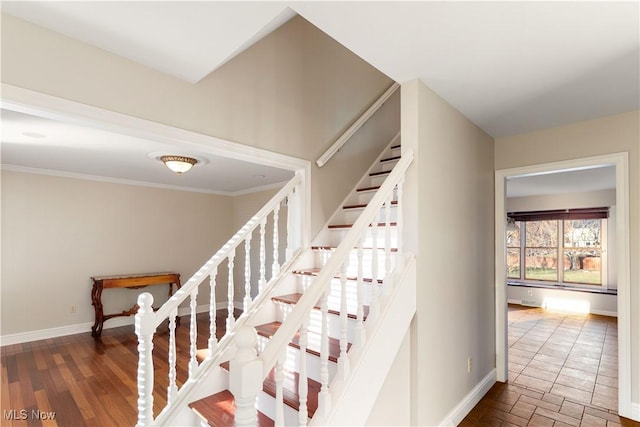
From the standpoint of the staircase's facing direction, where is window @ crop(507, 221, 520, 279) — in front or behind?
behind

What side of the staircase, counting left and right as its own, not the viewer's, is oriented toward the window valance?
back

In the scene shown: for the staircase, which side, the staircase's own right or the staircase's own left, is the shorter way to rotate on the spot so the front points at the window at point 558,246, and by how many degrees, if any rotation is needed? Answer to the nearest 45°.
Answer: approximately 180°

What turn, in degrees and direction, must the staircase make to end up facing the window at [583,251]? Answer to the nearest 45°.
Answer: approximately 180°

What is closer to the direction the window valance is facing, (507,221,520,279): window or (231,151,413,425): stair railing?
the stair railing

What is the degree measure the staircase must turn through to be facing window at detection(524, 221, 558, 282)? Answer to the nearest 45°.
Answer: approximately 180°

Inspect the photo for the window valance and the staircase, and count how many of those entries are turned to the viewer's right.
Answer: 0

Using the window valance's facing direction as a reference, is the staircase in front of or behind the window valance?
in front

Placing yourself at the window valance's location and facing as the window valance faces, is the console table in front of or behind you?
in front

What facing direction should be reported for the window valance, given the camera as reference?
facing the viewer
